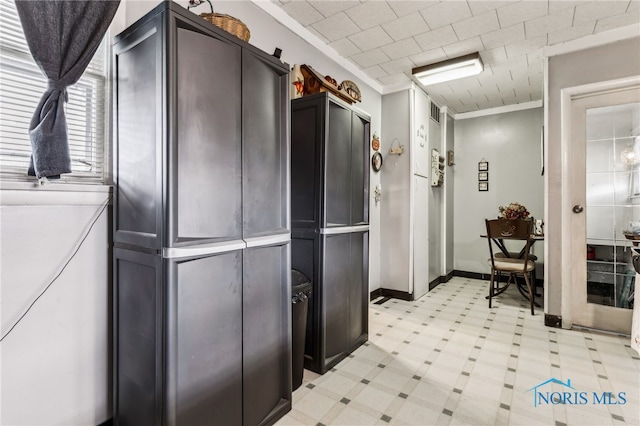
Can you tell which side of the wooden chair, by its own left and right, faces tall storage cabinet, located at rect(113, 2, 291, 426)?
back

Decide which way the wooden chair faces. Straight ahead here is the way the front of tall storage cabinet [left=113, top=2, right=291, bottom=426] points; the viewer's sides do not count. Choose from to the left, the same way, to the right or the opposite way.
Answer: to the left

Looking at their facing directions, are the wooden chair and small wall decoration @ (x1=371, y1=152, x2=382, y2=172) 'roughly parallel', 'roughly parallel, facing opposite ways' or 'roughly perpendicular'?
roughly perpendicular

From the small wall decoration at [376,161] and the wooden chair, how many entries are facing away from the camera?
1

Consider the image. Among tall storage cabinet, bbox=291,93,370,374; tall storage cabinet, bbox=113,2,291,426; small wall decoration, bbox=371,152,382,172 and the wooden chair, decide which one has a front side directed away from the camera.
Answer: the wooden chair

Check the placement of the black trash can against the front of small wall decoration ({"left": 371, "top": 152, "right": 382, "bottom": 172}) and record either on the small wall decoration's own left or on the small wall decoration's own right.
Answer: on the small wall decoration's own right

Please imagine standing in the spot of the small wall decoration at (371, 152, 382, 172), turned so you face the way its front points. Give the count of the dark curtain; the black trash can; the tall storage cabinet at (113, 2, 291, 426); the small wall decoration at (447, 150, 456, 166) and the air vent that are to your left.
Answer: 2

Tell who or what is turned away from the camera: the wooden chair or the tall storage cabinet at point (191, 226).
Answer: the wooden chair

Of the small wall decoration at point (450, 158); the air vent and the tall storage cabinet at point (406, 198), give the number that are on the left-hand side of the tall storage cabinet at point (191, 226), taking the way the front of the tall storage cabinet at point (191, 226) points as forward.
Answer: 3

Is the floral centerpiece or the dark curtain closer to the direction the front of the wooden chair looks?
the floral centerpiece

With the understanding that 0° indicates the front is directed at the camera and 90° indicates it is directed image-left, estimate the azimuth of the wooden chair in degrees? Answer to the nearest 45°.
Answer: approximately 180°

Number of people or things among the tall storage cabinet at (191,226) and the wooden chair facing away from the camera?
1
